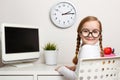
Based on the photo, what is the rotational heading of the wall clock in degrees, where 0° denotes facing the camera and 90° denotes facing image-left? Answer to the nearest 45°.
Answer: approximately 0°

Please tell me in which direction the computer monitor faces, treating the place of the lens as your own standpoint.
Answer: facing the viewer and to the right of the viewer

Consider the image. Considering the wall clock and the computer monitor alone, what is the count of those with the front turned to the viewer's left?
0

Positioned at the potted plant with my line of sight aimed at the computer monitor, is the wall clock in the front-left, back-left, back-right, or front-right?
back-right

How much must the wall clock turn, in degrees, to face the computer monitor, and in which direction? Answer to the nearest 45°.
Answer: approximately 45° to its right

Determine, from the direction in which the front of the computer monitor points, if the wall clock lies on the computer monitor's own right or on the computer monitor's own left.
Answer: on the computer monitor's own left
